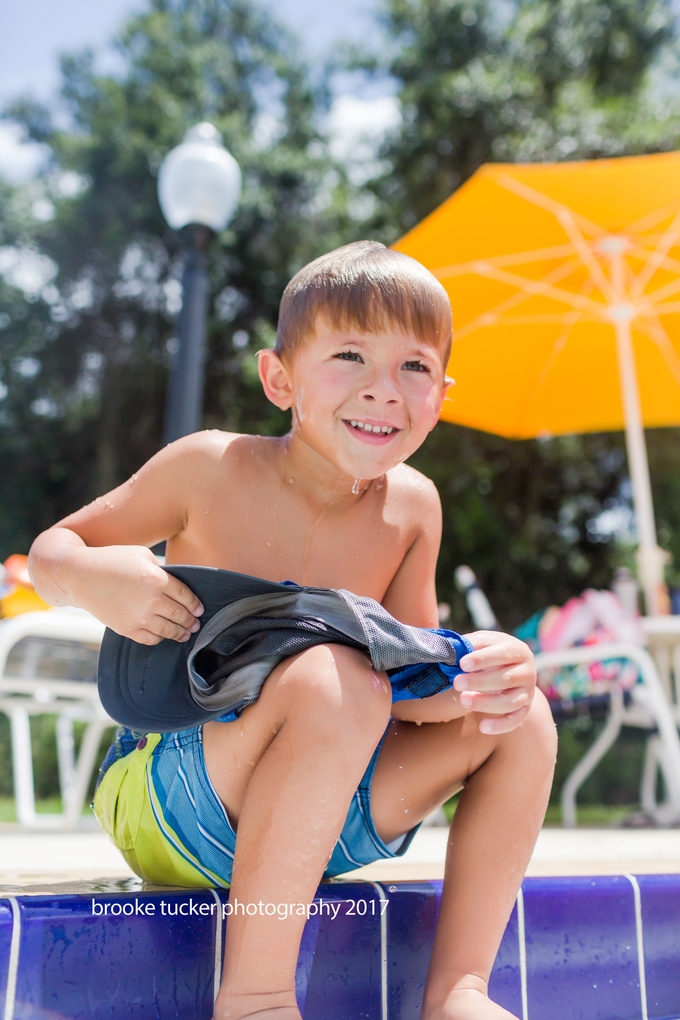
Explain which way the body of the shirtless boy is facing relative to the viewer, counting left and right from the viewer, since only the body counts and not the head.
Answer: facing the viewer and to the right of the viewer

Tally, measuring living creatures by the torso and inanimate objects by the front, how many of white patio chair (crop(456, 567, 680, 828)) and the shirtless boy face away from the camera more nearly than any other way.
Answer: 0
